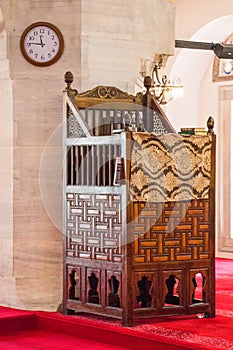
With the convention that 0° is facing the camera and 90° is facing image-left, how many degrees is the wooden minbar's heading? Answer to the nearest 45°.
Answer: approximately 315°
